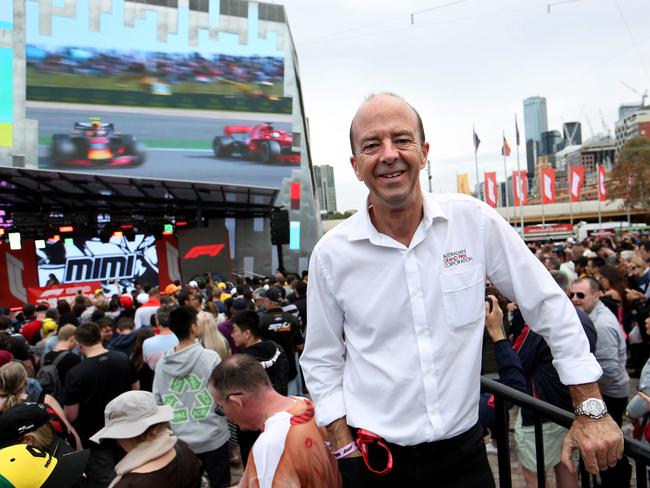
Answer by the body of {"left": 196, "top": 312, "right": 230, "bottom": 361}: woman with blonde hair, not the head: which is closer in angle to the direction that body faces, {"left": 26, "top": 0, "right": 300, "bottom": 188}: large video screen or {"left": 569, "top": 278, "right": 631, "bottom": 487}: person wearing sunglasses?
the large video screen

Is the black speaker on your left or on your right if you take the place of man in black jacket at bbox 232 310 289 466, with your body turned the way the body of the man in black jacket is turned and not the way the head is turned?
on your right

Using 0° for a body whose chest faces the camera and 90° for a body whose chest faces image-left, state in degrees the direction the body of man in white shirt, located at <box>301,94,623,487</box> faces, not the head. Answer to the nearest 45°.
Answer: approximately 0°

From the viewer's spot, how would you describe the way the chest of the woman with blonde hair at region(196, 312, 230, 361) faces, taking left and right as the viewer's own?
facing away from the viewer and to the left of the viewer

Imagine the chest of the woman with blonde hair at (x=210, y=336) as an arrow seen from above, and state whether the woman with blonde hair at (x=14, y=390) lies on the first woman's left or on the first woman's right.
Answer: on the first woman's left

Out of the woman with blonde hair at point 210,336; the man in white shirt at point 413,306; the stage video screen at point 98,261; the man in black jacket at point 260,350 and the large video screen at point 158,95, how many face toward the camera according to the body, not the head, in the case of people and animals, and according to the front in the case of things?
3

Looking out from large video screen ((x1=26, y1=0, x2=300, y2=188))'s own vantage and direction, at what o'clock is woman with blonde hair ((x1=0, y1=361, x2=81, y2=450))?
The woman with blonde hair is roughly at 12 o'clock from the large video screen.

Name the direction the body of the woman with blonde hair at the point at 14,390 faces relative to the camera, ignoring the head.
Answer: away from the camera

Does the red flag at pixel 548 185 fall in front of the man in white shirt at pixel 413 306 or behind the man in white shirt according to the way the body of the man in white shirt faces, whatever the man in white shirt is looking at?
behind

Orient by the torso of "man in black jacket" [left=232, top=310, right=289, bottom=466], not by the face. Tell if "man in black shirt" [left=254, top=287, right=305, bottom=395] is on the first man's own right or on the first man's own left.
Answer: on the first man's own right

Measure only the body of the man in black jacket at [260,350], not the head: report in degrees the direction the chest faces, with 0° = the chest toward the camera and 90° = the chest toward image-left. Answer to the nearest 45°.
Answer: approximately 90°
